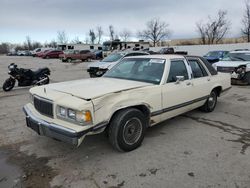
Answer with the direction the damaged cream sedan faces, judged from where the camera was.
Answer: facing the viewer and to the left of the viewer

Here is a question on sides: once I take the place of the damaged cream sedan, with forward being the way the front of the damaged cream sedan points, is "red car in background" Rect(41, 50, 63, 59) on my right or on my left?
on my right

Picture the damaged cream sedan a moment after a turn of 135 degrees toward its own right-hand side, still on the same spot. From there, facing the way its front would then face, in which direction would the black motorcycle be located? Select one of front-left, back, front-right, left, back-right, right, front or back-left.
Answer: front-left
